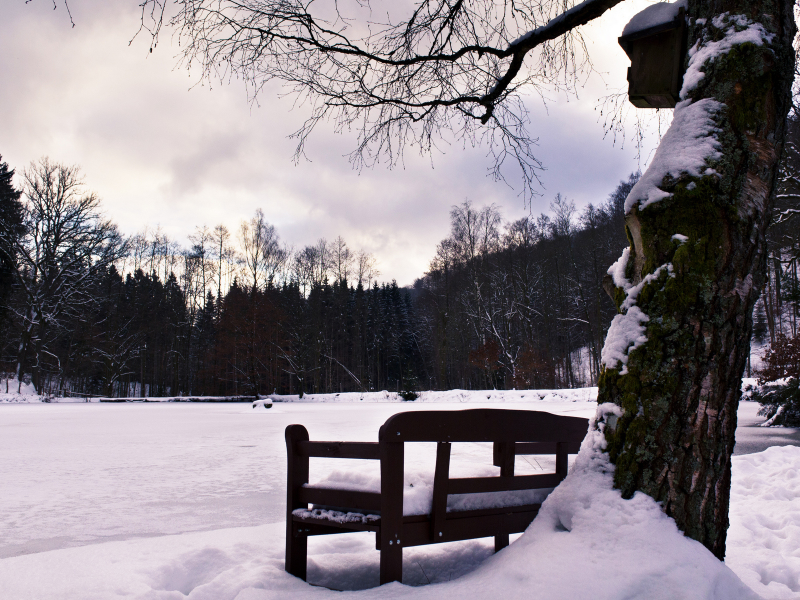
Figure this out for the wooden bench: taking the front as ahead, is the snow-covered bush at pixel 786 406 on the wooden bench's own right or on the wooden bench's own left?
on the wooden bench's own right

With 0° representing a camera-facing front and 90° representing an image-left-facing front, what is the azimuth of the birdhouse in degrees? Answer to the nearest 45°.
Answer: approximately 90°

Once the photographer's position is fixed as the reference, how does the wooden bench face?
facing away from the viewer and to the left of the viewer

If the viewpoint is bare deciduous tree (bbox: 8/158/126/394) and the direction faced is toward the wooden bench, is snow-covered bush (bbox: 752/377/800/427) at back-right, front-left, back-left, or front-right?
front-left
